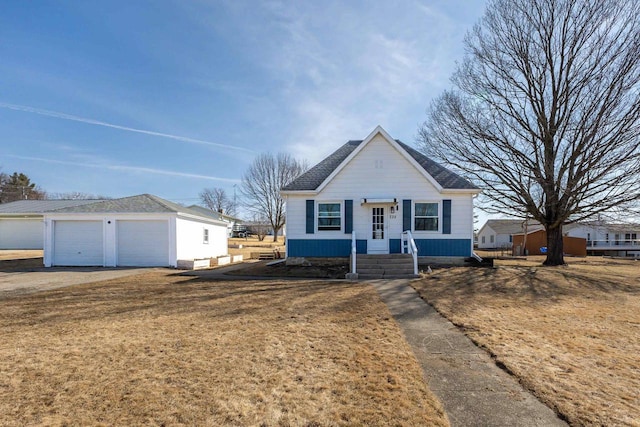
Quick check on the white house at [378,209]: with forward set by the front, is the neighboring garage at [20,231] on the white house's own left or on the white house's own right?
on the white house's own right

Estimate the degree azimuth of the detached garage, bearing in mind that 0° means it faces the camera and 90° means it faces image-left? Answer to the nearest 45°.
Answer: approximately 45°

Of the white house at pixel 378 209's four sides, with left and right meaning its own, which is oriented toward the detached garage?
right

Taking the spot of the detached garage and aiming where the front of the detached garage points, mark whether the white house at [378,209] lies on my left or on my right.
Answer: on my left

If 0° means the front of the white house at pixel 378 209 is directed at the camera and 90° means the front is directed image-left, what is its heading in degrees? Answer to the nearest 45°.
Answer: approximately 0°
